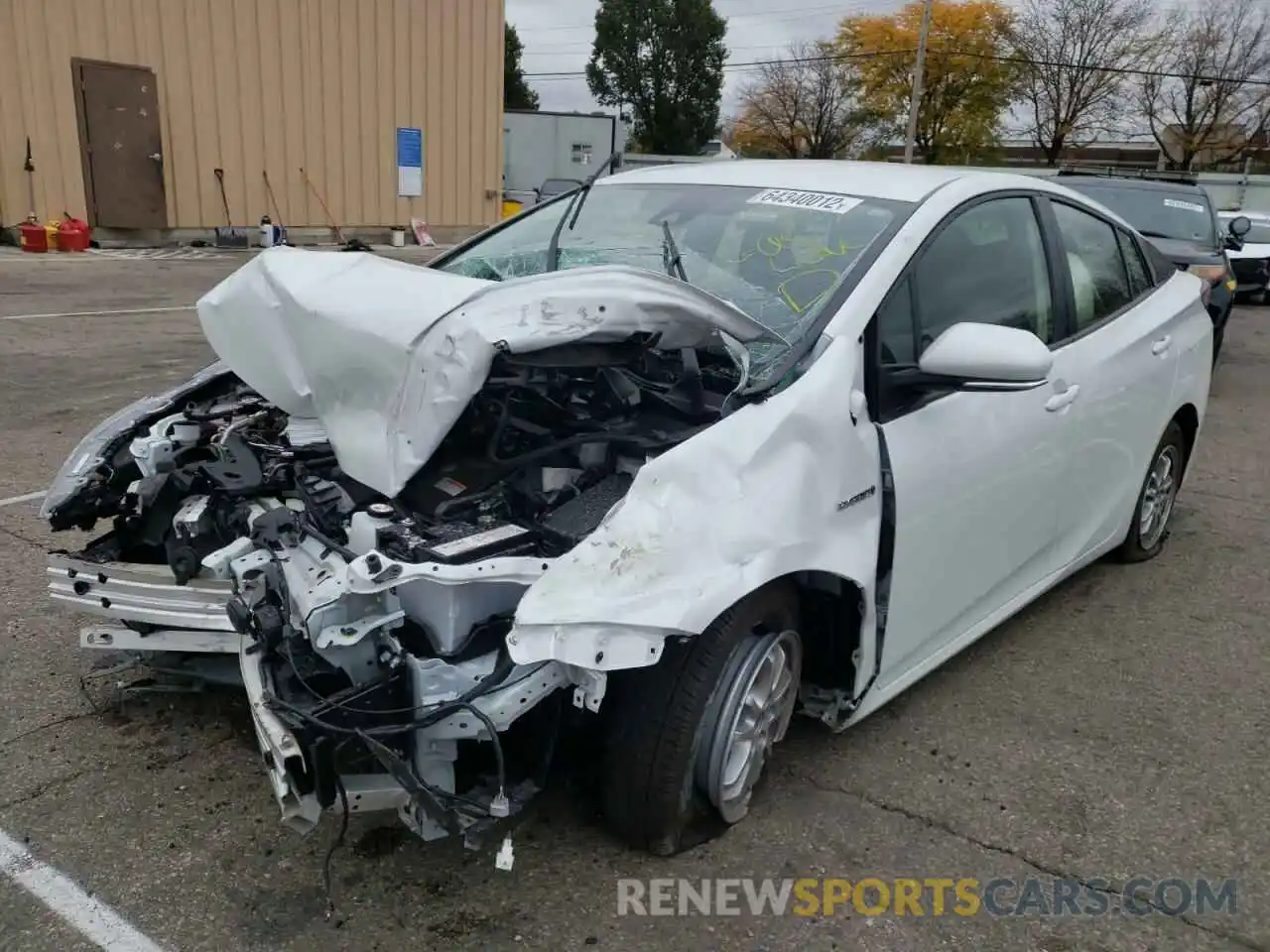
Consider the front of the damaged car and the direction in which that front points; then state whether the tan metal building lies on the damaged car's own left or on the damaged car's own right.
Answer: on the damaged car's own right

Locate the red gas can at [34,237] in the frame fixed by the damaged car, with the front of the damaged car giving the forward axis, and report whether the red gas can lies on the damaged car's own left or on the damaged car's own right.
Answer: on the damaged car's own right

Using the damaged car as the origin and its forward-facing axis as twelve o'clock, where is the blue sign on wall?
The blue sign on wall is roughly at 4 o'clock from the damaged car.

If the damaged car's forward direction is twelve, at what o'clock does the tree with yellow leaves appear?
The tree with yellow leaves is roughly at 5 o'clock from the damaged car.

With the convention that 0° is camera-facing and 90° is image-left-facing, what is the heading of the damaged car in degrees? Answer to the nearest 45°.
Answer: approximately 45°

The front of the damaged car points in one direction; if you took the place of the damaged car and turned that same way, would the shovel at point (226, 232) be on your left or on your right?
on your right

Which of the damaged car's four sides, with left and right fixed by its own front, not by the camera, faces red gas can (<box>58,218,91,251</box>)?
right
